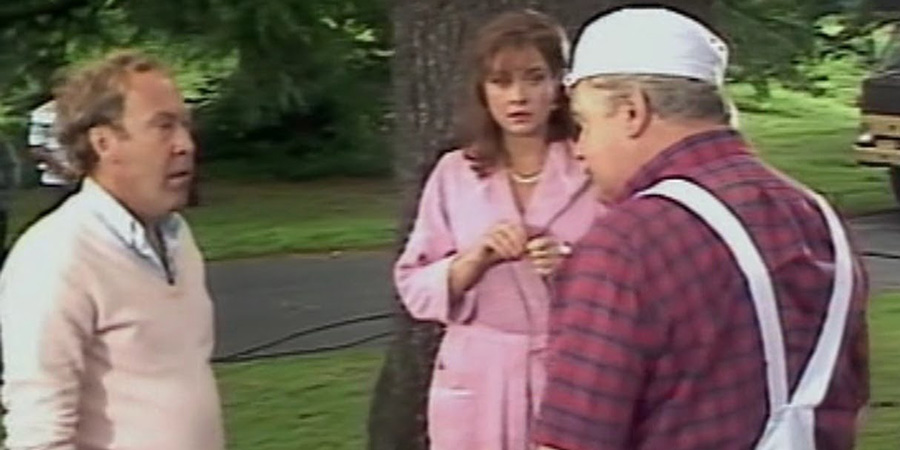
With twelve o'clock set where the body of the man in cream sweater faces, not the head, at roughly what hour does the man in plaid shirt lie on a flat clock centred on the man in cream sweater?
The man in plaid shirt is roughly at 12 o'clock from the man in cream sweater.

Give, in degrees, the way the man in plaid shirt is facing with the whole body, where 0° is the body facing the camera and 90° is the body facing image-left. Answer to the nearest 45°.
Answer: approximately 135°

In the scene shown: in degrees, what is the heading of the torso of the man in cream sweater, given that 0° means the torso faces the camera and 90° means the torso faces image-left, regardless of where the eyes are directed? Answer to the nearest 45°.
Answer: approximately 315°

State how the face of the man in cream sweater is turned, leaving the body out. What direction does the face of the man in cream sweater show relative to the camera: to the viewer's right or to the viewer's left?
to the viewer's right

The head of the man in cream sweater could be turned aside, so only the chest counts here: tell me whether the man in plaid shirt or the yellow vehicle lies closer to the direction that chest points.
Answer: the man in plaid shirt

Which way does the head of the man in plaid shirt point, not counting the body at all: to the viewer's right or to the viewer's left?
to the viewer's left

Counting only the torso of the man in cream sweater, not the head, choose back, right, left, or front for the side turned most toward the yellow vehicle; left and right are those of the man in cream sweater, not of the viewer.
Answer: left
